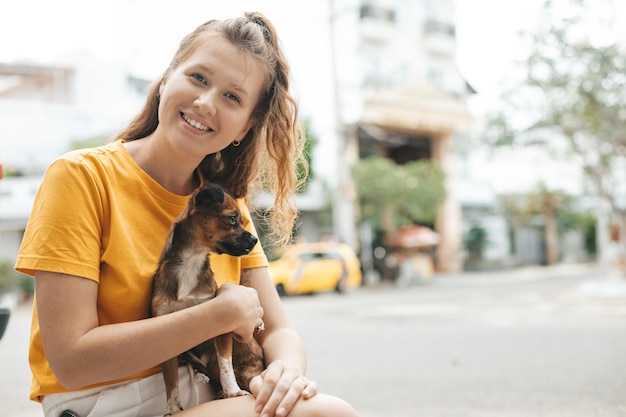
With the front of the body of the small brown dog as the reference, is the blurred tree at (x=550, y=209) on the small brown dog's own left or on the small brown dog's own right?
on the small brown dog's own left

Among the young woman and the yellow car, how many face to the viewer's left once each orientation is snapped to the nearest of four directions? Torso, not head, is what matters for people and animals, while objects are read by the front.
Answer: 1

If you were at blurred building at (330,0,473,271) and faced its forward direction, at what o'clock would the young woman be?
The young woman is roughly at 12 o'clock from the blurred building.

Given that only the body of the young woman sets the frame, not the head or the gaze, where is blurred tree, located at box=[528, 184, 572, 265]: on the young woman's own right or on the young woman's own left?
on the young woman's own left

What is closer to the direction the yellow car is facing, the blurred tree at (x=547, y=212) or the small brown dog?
the small brown dog

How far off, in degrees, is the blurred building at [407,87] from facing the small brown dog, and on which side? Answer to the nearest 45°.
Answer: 0° — it already faces it

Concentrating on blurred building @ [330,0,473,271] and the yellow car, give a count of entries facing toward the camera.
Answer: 1

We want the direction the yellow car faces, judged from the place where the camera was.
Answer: facing to the left of the viewer

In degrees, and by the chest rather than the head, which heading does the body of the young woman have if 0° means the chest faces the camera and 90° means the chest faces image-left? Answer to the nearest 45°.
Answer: approximately 315°

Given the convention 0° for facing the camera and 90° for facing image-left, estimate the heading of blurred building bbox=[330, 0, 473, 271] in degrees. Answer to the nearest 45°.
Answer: approximately 0°

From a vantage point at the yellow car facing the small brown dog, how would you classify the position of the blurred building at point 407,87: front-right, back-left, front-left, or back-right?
back-left

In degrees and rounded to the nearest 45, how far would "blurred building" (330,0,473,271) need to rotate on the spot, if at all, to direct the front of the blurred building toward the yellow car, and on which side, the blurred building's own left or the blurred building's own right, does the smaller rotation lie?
0° — it already faces it

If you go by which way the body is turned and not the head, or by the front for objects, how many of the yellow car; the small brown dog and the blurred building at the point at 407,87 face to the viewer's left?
1
